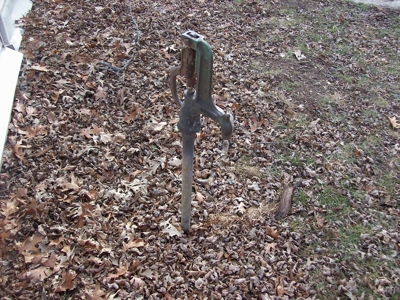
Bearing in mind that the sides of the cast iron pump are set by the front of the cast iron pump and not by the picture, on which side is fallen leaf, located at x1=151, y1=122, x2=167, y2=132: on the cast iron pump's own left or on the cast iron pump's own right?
on the cast iron pump's own left

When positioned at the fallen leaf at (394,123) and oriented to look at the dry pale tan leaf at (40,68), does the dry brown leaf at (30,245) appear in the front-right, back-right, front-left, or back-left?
front-left

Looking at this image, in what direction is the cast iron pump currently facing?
to the viewer's right

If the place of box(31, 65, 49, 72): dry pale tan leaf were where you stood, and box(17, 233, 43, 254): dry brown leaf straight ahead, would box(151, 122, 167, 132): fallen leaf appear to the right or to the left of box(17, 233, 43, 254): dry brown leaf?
left

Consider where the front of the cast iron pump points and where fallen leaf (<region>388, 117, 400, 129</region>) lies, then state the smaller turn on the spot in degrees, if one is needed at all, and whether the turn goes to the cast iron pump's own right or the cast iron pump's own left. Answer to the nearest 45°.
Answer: approximately 45° to the cast iron pump's own left

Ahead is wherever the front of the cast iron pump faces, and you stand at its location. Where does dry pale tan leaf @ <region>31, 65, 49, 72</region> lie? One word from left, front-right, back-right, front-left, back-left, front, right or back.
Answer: back-left

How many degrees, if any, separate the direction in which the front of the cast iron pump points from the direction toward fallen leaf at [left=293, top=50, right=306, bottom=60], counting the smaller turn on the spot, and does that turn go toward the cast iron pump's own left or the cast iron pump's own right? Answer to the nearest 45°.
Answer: approximately 90° to the cast iron pump's own left

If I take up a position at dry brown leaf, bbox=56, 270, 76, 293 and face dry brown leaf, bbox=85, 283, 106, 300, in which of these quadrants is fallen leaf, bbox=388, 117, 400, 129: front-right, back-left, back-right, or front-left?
front-left
